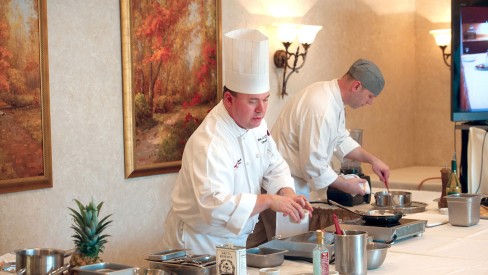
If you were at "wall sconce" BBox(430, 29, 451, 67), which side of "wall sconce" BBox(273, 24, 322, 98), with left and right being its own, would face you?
left

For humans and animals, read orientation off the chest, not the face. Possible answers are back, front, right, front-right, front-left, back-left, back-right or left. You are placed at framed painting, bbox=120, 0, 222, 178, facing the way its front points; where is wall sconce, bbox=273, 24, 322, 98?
left

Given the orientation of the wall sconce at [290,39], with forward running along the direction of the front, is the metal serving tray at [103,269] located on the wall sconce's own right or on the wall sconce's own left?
on the wall sconce's own right

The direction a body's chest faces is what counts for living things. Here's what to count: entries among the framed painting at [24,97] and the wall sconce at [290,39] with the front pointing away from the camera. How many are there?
0

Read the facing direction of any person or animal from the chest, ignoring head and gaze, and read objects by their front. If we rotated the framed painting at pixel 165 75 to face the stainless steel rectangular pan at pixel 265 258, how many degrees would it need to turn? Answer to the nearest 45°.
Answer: approximately 45° to its right

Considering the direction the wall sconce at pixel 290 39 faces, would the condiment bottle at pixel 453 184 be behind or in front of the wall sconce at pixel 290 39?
in front

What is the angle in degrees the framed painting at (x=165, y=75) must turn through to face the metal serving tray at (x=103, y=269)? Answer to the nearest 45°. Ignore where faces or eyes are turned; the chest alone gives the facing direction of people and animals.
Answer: approximately 45° to its right

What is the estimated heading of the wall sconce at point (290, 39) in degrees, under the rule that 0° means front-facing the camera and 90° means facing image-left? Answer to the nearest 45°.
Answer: approximately 315°

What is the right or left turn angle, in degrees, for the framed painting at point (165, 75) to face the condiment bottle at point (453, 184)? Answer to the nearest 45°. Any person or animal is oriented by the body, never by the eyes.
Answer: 0° — it already faces it

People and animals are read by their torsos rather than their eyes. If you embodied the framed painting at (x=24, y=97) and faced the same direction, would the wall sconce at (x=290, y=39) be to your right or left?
on your left

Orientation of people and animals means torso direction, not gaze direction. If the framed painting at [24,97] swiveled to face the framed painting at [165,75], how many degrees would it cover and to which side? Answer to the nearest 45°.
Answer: approximately 90° to its left

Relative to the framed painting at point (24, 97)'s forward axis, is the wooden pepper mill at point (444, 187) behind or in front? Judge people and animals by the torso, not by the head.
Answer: in front

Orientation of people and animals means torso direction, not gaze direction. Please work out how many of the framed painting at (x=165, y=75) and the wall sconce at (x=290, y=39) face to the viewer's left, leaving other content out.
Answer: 0
